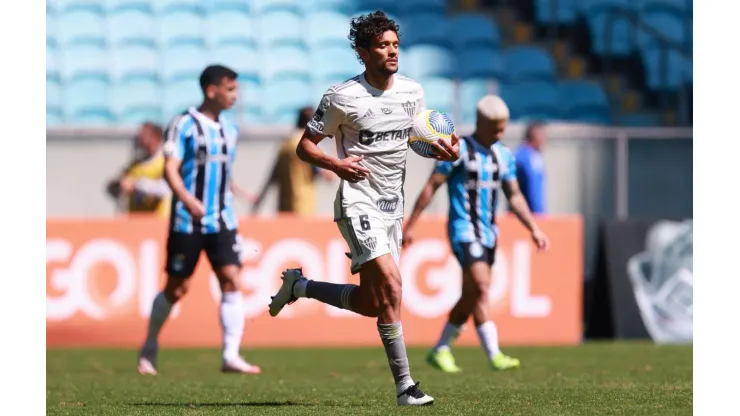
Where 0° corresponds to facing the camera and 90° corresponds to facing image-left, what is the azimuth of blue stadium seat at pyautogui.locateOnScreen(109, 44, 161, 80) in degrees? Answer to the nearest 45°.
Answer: approximately 0°

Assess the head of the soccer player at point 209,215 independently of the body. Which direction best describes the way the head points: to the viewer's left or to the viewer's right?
to the viewer's right

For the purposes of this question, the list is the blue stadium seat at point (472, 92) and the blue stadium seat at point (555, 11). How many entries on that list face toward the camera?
2

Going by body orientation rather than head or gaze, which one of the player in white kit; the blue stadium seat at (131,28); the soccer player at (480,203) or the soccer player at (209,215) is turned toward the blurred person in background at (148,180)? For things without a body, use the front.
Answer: the blue stadium seat

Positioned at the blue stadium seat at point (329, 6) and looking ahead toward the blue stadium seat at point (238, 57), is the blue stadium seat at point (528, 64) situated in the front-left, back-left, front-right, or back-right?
back-left

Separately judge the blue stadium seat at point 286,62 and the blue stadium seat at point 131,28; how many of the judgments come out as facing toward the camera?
2

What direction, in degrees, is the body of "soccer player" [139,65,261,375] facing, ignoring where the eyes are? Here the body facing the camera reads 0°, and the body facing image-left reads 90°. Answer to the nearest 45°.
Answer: approximately 315°

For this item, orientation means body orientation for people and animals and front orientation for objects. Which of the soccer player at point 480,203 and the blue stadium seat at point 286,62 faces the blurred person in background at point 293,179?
the blue stadium seat

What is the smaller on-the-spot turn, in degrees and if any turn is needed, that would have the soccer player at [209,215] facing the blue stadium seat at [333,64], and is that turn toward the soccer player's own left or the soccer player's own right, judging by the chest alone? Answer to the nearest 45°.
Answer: approximately 135° to the soccer player's own left

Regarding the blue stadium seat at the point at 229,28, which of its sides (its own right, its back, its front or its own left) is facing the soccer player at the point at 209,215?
front

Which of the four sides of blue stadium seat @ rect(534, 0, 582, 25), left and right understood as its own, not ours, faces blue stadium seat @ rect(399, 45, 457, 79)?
right
